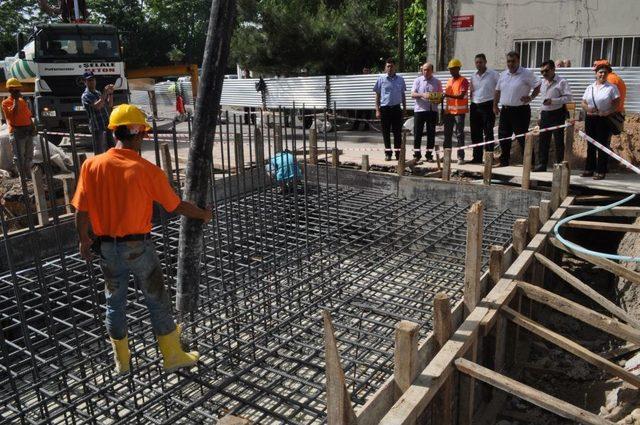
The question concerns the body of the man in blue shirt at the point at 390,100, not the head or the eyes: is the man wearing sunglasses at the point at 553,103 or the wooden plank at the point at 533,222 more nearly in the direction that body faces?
the wooden plank

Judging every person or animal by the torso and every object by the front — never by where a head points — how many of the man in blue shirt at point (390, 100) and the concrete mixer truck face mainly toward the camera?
2

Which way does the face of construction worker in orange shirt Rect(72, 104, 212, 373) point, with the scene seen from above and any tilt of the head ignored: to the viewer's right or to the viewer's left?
to the viewer's right

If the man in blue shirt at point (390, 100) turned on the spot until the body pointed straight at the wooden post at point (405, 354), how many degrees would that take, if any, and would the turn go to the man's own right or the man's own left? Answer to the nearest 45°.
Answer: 0° — they already face it

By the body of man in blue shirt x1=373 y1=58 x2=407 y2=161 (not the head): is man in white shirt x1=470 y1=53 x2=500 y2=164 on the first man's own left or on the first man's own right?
on the first man's own left

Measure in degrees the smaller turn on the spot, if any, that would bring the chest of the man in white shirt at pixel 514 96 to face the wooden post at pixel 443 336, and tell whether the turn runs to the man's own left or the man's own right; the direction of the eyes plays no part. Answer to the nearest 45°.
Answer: approximately 45° to the man's own left

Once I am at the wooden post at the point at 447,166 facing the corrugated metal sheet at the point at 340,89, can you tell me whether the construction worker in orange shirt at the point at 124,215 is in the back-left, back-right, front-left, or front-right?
back-left
